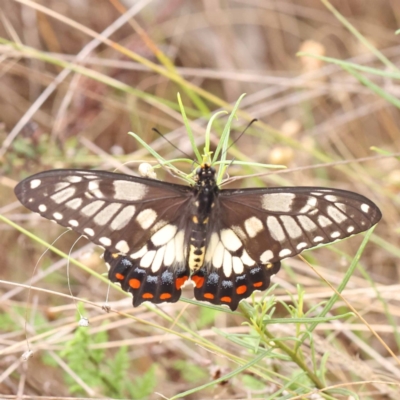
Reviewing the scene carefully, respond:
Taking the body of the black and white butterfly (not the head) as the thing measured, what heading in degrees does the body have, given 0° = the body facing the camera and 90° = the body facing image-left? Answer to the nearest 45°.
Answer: approximately 180°
